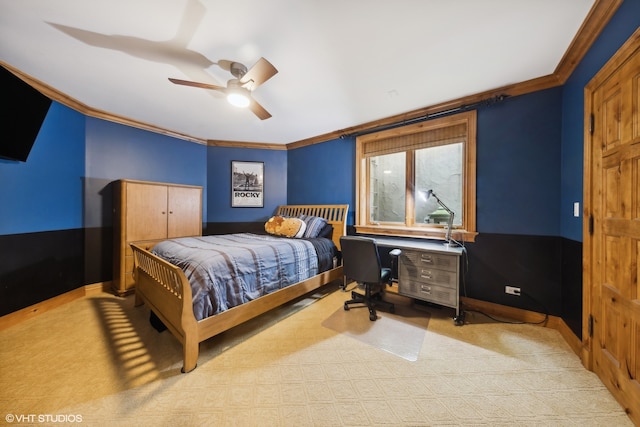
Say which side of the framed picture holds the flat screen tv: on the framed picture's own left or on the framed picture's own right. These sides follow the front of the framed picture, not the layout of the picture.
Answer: on the framed picture's own right

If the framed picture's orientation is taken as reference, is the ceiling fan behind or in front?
in front

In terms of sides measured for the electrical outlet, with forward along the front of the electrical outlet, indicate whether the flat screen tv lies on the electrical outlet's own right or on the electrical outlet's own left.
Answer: on the electrical outlet's own right

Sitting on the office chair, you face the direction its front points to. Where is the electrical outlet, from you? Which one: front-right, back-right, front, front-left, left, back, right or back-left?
front-right

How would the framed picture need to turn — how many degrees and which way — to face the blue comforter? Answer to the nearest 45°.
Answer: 0° — it already faces it

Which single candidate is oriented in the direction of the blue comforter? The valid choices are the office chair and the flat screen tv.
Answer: the flat screen tv

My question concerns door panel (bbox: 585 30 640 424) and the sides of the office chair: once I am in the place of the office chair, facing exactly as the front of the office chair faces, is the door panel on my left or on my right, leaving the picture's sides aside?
on my right

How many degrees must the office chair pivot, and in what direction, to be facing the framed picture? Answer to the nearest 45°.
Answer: approximately 90° to its left

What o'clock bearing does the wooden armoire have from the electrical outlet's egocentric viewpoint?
The wooden armoire is roughly at 2 o'clock from the electrical outlet.

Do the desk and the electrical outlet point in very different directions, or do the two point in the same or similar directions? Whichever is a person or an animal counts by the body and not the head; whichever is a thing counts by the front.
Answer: same or similar directions

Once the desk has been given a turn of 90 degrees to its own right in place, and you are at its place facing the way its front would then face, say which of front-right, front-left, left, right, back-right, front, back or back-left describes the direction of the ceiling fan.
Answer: left

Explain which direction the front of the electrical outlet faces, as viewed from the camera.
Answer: facing the viewer

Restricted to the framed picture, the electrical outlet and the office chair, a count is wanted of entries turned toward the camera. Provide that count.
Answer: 2

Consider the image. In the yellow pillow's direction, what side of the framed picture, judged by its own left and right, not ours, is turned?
front

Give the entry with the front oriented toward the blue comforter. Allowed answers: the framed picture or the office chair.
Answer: the framed picture

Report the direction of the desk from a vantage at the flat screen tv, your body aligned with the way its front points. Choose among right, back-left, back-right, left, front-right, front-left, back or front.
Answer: front

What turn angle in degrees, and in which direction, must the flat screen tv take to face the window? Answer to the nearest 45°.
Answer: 0° — it already faces it

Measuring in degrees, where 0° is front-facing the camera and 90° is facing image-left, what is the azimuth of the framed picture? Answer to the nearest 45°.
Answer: approximately 0°

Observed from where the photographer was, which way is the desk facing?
facing the viewer and to the left of the viewer
